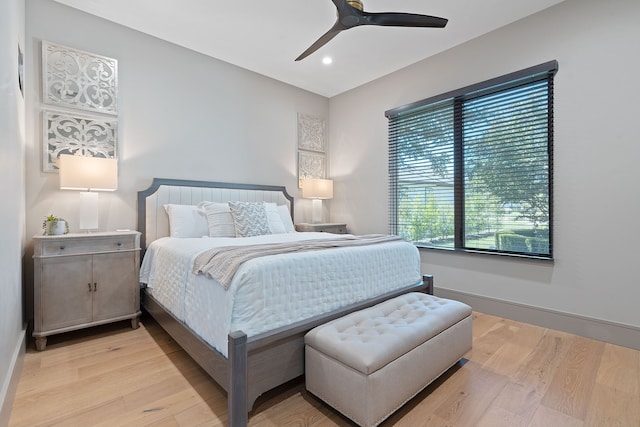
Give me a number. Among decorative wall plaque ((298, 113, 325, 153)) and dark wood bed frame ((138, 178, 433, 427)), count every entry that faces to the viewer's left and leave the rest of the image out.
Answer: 0

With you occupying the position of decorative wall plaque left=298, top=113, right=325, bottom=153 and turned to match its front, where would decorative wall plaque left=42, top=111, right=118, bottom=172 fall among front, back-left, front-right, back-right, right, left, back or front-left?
right

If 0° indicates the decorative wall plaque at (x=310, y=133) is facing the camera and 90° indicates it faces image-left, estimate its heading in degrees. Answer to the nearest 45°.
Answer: approximately 315°

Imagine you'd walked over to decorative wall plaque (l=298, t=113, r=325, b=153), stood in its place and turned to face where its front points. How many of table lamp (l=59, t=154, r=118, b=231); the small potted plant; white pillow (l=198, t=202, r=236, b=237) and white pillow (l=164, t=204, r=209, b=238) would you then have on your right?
4

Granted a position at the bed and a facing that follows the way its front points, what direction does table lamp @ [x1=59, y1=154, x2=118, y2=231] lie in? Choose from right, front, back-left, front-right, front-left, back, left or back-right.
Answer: back

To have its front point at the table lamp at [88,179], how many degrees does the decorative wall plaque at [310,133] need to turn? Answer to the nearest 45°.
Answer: approximately 90° to its right

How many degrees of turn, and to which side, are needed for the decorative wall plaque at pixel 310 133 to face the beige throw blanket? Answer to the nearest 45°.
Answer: approximately 45° to its right

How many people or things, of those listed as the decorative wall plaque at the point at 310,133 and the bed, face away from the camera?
0
